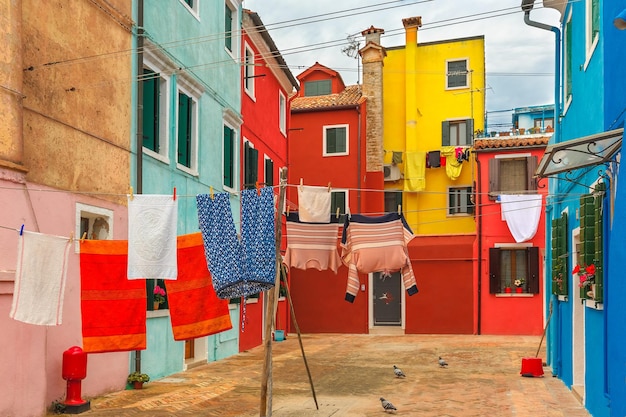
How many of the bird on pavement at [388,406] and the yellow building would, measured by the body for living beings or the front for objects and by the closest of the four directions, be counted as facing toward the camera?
1

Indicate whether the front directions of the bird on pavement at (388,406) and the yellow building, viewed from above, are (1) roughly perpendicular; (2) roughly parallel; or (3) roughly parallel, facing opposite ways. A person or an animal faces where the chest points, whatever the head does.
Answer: roughly perpendicular

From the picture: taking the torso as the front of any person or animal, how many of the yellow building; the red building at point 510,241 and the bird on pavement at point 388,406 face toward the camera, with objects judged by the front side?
2

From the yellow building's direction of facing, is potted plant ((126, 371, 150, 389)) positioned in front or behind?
in front

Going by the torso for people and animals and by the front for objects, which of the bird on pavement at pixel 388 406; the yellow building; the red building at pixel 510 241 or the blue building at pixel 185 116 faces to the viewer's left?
the bird on pavement

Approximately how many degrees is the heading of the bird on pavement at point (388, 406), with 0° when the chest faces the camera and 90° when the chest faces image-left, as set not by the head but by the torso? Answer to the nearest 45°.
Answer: approximately 90°

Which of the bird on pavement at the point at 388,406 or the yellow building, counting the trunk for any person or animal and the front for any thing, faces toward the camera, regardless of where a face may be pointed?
the yellow building

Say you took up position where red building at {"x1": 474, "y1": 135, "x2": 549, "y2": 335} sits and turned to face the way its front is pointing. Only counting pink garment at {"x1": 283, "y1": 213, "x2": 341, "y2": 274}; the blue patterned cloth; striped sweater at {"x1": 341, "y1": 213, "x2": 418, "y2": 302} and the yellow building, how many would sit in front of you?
3

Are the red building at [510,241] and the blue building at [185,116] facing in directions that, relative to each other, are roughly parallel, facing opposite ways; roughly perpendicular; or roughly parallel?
roughly perpendicular

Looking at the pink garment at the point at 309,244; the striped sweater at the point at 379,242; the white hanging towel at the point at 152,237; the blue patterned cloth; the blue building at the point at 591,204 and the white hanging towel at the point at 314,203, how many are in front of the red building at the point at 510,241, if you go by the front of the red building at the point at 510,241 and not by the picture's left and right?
6

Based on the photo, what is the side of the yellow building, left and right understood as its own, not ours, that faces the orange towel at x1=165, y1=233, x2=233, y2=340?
front

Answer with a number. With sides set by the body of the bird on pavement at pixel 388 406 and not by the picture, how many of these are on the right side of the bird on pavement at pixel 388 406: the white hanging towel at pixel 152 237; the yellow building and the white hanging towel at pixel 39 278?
1

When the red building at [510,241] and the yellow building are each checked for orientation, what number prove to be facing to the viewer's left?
0

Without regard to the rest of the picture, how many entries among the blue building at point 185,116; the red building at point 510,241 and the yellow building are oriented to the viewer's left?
0

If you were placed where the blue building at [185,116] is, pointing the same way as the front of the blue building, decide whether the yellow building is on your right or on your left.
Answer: on your left

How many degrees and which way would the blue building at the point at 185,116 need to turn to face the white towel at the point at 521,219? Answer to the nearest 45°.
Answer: approximately 90° to its left

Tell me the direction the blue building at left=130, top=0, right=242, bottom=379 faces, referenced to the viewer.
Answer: facing the viewer and to the right of the viewer

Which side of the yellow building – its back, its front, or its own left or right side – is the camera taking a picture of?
front
